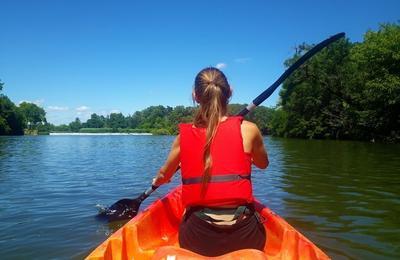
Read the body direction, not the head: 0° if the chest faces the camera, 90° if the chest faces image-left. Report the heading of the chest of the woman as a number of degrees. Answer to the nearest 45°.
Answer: approximately 180°

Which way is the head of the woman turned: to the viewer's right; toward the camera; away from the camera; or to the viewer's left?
away from the camera

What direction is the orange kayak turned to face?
away from the camera
